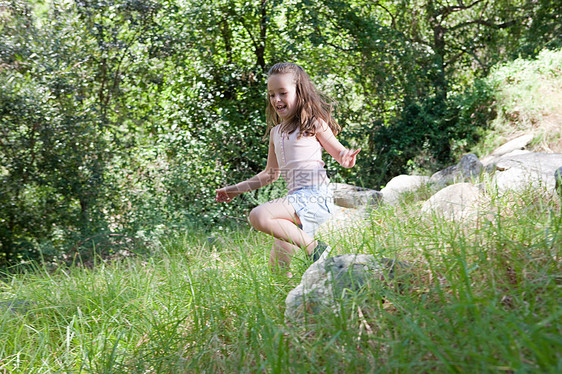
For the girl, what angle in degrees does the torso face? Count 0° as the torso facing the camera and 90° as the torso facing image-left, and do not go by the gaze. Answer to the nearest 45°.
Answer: approximately 45°

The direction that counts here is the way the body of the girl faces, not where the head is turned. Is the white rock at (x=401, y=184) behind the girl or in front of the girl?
behind

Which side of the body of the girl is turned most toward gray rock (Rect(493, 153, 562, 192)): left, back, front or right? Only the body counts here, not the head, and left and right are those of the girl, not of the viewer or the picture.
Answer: back

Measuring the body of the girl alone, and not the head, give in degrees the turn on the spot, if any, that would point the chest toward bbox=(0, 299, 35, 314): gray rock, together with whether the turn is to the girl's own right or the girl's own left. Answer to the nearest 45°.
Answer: approximately 45° to the girl's own right

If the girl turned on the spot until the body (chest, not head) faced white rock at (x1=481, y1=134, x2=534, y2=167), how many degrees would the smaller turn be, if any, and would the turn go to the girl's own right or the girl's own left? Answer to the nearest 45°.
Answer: approximately 180°

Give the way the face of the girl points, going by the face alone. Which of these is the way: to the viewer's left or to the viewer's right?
to the viewer's left

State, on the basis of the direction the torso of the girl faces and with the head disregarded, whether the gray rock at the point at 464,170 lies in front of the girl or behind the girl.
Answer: behind

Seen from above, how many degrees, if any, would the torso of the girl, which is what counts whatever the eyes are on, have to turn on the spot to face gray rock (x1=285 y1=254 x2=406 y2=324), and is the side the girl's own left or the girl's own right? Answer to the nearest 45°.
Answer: approximately 45° to the girl's own left
